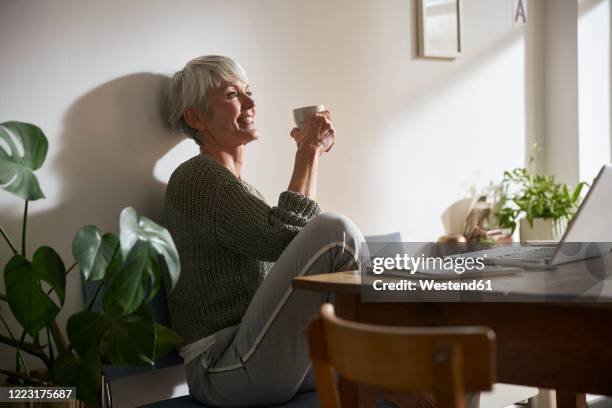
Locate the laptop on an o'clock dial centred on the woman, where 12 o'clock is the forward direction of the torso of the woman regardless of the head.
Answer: The laptop is roughly at 1 o'clock from the woman.

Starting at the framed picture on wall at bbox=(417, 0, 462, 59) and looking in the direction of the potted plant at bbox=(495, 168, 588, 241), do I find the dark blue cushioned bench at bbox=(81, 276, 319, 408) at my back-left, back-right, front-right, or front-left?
back-right

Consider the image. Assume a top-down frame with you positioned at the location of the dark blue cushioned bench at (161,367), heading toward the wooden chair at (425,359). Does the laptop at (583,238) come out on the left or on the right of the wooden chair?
left

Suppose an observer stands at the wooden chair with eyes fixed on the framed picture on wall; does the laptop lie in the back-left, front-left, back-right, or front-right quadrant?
front-right

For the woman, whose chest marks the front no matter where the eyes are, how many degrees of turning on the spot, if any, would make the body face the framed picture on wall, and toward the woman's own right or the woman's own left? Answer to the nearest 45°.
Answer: approximately 45° to the woman's own left

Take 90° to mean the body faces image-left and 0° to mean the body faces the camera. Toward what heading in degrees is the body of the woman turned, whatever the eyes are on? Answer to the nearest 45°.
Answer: approximately 270°

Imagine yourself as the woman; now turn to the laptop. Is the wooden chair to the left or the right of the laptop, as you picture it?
right

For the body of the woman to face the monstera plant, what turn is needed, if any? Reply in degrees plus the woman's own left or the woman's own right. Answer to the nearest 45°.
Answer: approximately 135° to the woman's own right

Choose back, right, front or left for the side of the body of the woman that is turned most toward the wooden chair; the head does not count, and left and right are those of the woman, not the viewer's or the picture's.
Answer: right

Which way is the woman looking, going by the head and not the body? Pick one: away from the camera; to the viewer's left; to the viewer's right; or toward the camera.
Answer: to the viewer's right

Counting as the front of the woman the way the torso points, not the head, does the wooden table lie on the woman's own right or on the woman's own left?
on the woman's own right

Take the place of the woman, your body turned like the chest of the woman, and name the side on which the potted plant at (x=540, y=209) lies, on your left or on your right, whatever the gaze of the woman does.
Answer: on your left
